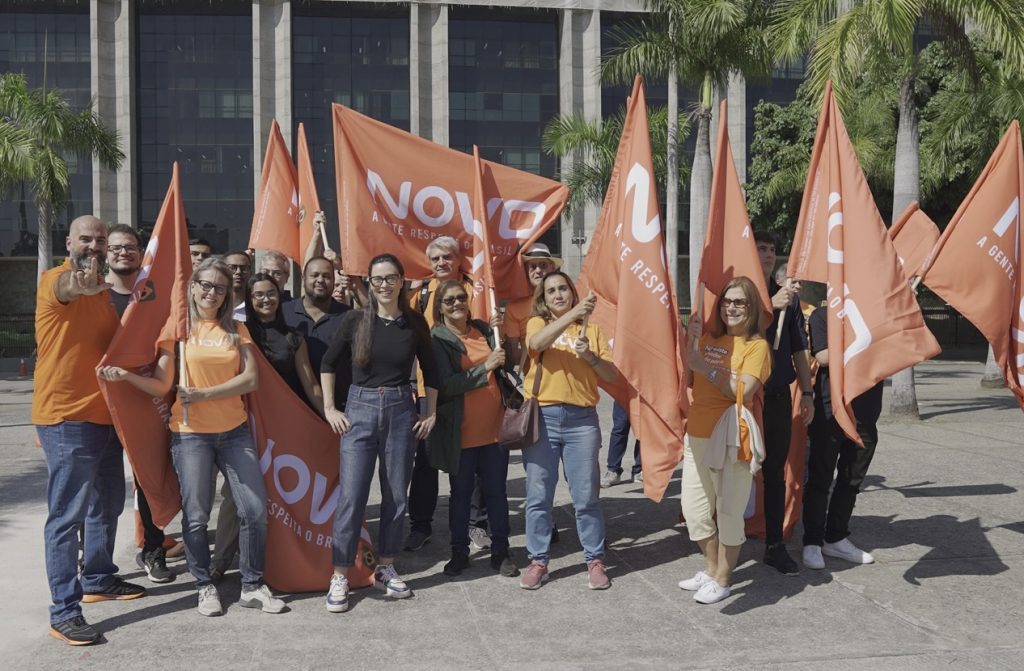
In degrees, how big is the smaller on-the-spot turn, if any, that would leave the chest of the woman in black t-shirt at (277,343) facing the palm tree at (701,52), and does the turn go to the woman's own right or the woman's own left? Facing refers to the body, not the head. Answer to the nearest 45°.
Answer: approximately 135° to the woman's own left

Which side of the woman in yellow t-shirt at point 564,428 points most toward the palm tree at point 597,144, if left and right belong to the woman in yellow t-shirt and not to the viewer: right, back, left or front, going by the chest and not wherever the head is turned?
back

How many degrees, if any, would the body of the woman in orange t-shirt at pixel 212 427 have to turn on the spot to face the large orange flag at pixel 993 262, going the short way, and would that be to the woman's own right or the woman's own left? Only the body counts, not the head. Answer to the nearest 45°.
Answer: approximately 90° to the woman's own left

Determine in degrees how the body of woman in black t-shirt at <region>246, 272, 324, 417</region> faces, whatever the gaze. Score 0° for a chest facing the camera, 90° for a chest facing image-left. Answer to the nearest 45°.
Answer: approximately 0°

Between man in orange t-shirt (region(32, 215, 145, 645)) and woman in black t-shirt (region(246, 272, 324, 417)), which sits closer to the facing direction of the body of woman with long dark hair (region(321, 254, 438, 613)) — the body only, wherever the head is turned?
the man in orange t-shirt

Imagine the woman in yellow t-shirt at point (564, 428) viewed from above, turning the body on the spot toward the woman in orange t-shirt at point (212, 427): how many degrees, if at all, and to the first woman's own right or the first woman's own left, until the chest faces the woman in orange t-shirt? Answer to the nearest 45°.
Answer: approximately 90° to the first woman's own right

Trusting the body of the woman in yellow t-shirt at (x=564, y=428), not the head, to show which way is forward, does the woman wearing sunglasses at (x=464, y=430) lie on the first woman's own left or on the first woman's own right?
on the first woman's own right

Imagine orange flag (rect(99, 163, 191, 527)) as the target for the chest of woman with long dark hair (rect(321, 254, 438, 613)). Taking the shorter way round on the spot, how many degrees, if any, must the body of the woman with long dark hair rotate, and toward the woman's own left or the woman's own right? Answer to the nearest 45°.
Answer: approximately 90° to the woman's own right

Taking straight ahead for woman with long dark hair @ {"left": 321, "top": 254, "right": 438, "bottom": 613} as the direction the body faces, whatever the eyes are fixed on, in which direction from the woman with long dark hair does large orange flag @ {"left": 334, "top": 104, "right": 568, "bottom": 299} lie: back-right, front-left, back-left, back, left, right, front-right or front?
back

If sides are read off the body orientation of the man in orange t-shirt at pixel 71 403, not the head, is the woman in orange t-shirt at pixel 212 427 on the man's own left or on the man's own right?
on the man's own left

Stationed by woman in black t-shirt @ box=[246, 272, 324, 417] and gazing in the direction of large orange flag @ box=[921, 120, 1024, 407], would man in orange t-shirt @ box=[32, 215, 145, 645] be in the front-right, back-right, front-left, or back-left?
back-right
